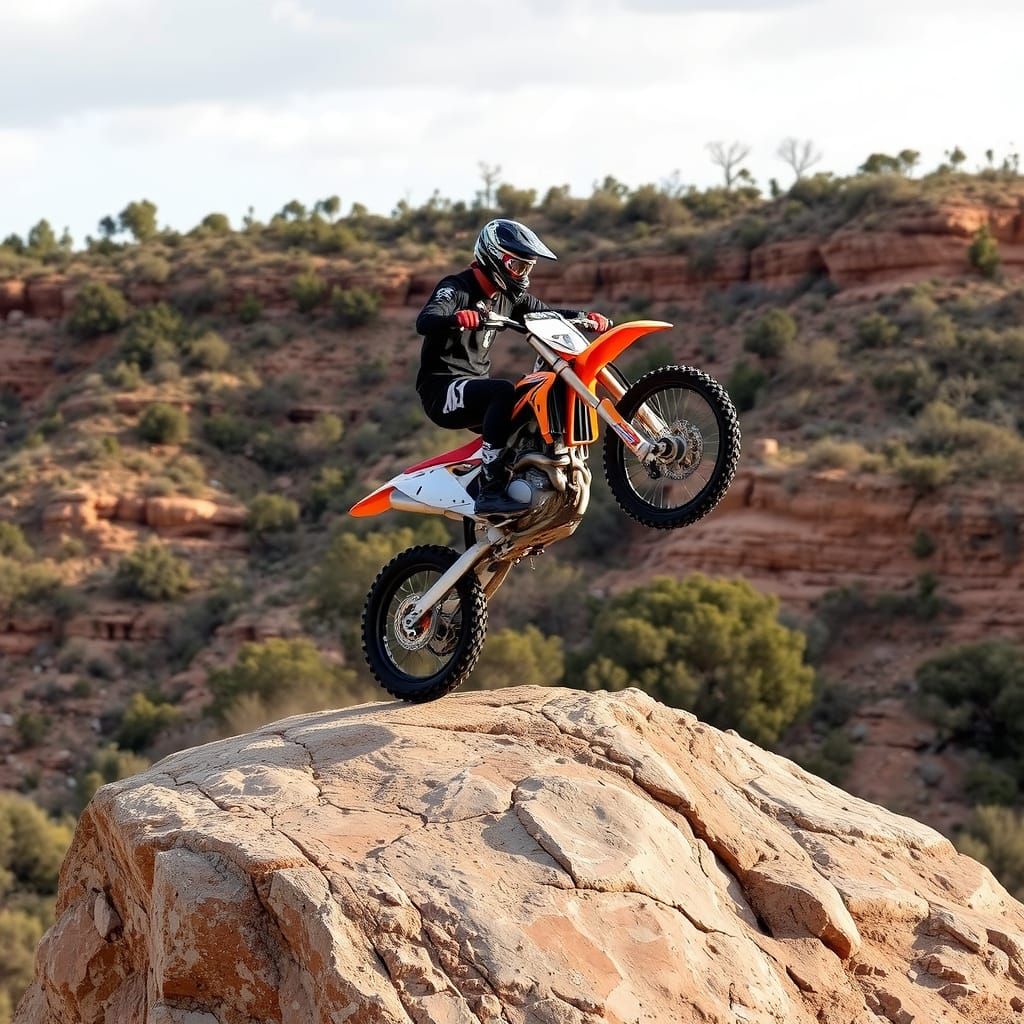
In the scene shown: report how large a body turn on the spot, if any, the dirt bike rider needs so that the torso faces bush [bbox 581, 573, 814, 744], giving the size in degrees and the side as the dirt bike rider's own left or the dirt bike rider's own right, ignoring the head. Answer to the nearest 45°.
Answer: approximately 135° to the dirt bike rider's own left

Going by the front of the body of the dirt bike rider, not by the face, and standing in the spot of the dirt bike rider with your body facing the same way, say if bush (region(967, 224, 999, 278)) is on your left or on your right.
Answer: on your left

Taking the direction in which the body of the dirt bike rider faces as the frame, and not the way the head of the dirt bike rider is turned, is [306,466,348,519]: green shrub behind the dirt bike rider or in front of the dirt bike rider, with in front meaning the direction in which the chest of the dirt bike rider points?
behind

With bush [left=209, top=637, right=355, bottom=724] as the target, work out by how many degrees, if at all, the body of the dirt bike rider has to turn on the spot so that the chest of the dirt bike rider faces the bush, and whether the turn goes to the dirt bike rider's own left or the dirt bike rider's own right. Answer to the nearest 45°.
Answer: approximately 135° to the dirt bike rider's own left

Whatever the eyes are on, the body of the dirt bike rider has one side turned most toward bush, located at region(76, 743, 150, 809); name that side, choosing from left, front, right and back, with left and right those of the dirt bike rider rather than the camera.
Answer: back

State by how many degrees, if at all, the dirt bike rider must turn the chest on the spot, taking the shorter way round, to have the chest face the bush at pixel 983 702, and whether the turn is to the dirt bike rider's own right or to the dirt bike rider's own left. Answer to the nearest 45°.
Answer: approximately 90° to the dirt bike rider's own left

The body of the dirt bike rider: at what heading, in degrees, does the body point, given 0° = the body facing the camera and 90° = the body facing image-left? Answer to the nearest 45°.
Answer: approximately 315°

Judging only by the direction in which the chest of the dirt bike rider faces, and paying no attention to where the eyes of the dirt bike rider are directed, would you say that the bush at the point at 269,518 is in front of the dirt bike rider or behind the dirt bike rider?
behind

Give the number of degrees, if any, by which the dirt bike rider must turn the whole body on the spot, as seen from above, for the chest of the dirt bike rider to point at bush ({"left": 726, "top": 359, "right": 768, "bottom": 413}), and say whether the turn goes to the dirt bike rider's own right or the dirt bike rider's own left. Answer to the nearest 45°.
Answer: approximately 135° to the dirt bike rider's own left
